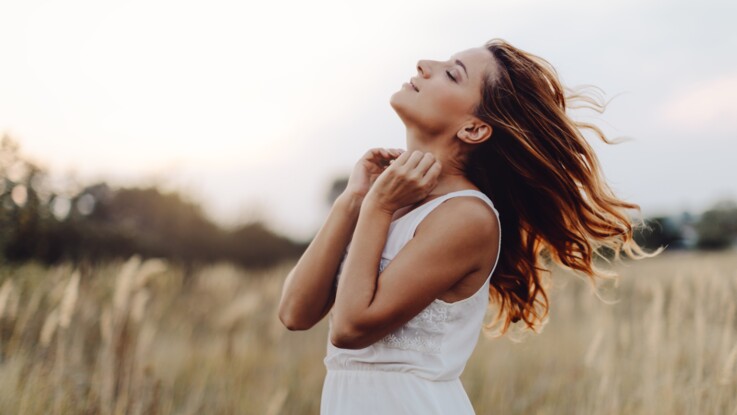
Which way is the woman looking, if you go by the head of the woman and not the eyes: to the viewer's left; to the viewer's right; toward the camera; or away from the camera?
to the viewer's left

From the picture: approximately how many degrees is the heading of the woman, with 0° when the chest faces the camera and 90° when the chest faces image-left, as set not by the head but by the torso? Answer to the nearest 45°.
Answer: approximately 90°
